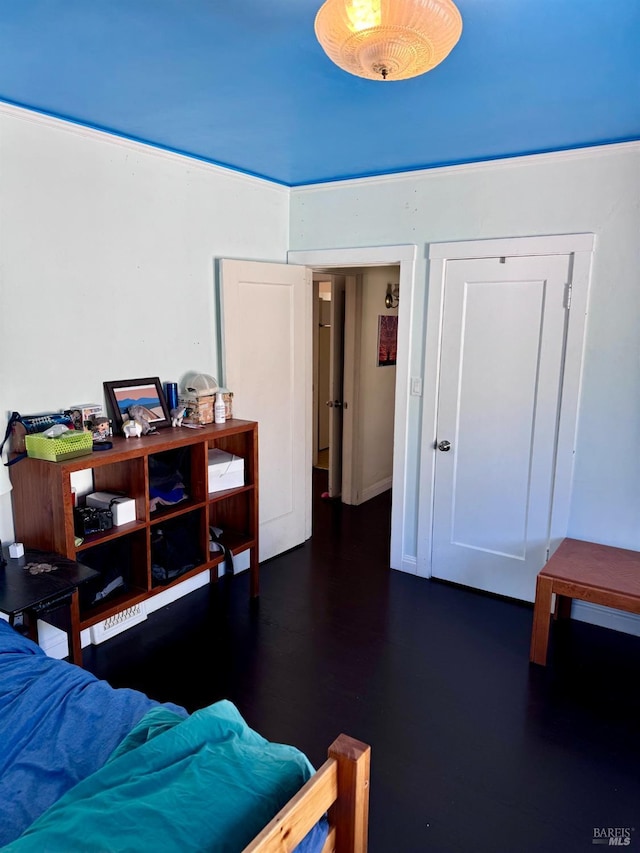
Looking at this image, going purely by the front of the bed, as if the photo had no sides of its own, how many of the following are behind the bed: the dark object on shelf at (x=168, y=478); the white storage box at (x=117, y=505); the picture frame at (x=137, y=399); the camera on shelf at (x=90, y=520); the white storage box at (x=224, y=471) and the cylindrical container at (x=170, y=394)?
0

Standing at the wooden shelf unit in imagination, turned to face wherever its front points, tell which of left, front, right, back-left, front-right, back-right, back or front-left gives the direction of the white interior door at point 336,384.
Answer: left

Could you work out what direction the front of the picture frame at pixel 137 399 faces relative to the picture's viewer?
facing the viewer and to the right of the viewer

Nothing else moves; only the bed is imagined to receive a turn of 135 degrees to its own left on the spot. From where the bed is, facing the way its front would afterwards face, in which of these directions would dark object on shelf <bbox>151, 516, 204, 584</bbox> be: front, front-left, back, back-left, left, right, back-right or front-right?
front-right

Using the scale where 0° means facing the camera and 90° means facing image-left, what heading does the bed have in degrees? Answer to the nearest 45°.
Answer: approximately 135°

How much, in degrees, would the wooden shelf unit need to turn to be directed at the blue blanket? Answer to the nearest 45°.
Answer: approximately 45° to its right

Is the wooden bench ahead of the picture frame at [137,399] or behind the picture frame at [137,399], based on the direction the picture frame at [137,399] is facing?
ahead

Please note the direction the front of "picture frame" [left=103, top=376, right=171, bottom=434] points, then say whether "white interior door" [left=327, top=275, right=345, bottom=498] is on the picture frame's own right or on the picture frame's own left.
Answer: on the picture frame's own left

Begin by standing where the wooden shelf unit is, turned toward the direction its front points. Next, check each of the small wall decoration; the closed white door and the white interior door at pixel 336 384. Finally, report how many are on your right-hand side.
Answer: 0
